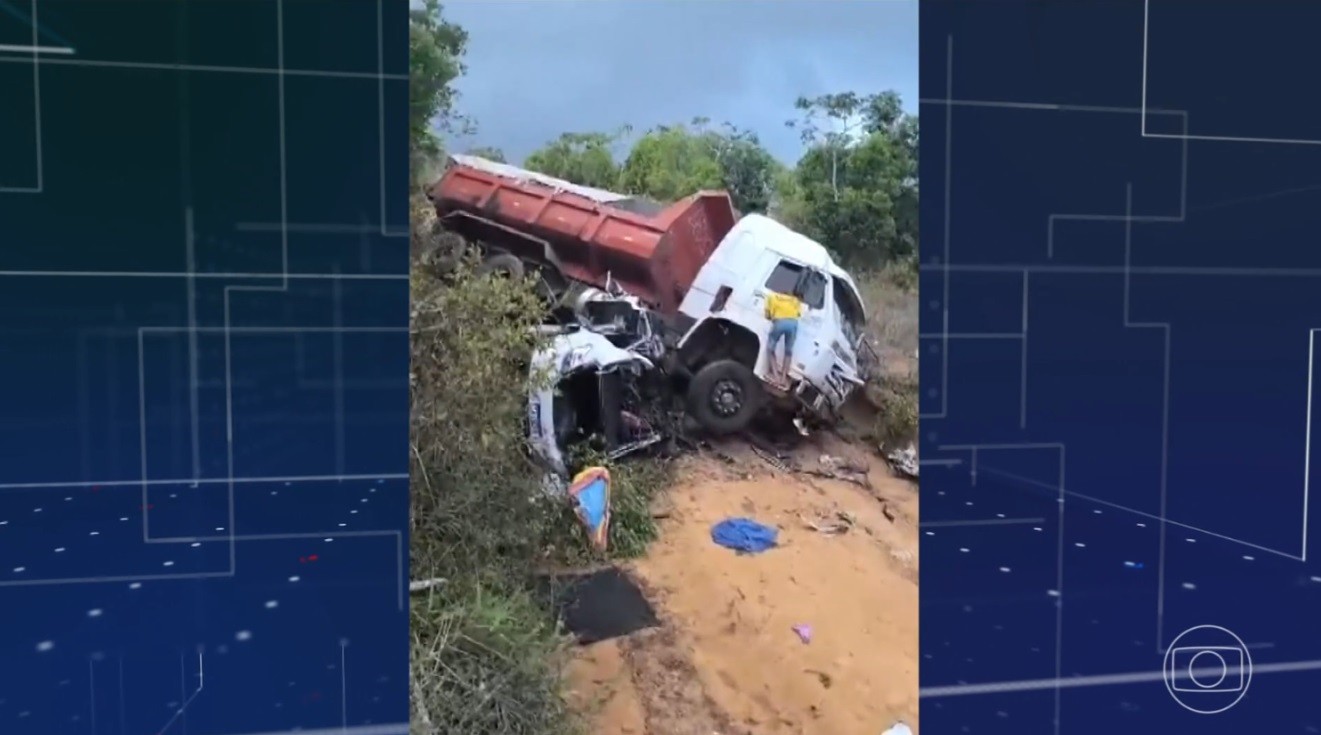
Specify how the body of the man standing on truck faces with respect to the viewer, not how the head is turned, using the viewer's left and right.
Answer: facing away from the viewer

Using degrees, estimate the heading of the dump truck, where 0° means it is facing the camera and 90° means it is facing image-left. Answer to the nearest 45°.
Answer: approximately 315°

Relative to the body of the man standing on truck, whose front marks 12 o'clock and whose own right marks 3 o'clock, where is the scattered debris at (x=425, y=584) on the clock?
The scattered debris is roughly at 8 o'clock from the man standing on truck.
